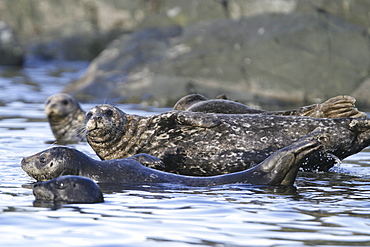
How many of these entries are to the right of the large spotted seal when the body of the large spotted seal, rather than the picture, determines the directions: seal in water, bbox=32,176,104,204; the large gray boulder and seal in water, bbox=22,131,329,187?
1

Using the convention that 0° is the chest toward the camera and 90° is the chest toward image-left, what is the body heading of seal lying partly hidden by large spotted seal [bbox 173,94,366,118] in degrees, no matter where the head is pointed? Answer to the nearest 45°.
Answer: approximately 90°

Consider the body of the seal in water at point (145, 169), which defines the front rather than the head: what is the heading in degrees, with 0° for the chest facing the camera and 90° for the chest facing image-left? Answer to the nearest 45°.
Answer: approximately 90°

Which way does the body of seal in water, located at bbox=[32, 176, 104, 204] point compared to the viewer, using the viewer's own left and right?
facing to the left of the viewer

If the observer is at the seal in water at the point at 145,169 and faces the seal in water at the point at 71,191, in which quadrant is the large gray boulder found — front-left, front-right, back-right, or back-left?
back-right

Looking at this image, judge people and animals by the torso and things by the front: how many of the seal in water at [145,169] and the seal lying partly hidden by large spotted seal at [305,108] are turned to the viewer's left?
2

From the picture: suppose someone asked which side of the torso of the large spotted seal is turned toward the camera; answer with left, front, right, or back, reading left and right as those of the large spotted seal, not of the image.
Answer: left

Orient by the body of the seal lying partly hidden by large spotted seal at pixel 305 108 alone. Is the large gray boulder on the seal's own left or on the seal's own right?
on the seal's own right

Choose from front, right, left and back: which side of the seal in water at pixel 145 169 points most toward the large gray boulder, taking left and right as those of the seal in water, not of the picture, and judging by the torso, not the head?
right

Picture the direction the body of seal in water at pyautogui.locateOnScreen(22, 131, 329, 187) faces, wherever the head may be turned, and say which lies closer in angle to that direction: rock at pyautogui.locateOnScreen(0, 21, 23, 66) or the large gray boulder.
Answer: the rock
